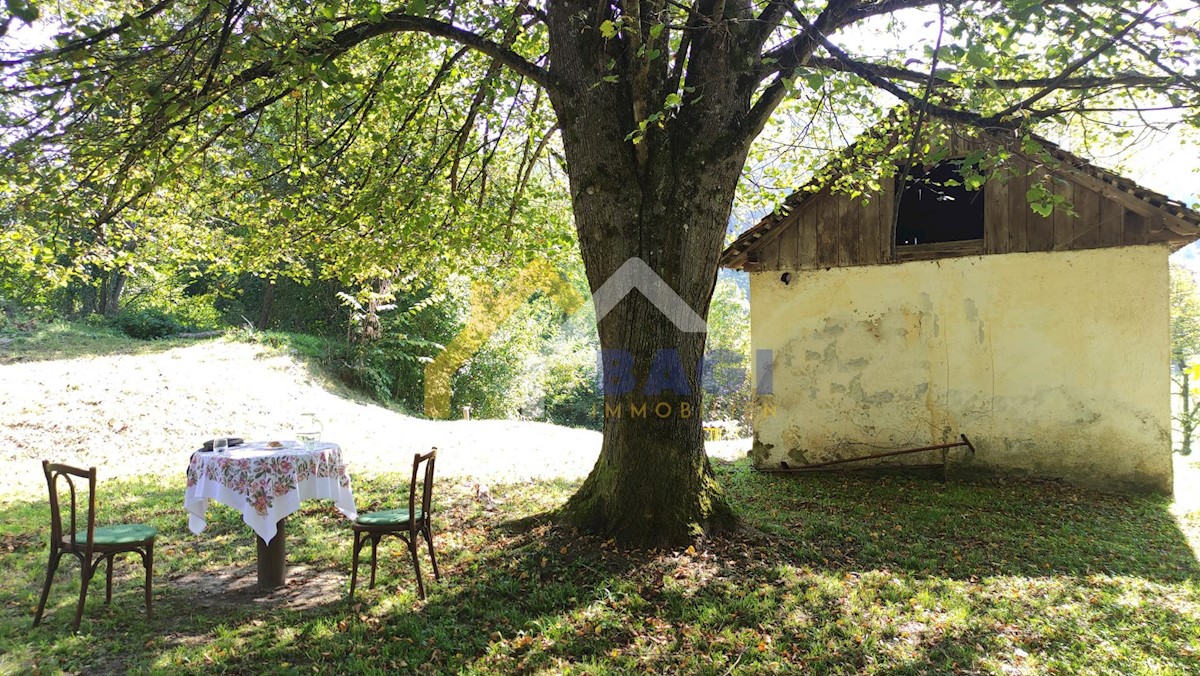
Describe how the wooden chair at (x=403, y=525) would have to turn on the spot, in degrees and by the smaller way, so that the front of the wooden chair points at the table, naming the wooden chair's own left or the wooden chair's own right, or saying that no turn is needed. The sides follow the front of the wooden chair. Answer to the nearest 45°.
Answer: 0° — it already faces it

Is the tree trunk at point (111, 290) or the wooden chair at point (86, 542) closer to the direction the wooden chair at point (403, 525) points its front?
the wooden chair

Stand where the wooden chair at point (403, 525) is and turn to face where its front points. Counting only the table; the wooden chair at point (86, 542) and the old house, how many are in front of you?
2

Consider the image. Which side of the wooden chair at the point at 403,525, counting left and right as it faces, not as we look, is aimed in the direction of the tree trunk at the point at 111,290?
right

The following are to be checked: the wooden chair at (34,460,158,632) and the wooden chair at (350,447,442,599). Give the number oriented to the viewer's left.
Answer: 1

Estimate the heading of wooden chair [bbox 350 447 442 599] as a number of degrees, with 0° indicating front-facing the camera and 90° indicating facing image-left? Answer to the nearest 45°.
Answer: approximately 90°

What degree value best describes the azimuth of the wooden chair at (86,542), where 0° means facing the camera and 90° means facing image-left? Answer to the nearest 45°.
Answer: approximately 225°
